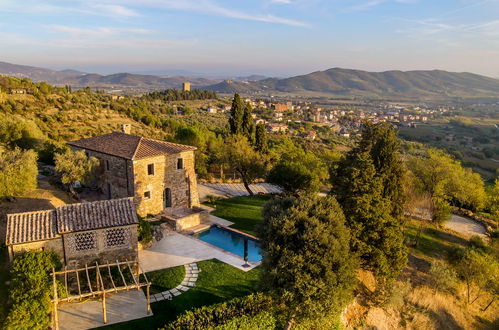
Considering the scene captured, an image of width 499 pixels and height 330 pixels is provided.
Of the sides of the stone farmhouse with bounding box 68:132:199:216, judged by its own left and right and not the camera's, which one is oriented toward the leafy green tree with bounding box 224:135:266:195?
left

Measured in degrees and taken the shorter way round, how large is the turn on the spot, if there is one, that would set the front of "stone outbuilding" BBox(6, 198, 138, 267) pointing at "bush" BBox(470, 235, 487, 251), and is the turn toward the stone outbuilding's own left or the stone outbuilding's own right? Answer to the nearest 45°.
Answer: approximately 90° to the stone outbuilding's own left

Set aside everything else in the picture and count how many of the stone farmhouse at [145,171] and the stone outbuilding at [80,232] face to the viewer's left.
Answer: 0

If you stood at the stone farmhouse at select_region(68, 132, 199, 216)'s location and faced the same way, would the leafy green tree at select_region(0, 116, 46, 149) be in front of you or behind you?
behind

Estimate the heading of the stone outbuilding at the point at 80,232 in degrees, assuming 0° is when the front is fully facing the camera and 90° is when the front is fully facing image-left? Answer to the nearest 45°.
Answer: approximately 0°

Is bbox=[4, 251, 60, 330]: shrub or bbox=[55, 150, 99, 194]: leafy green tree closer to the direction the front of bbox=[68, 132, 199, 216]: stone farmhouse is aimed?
the shrub

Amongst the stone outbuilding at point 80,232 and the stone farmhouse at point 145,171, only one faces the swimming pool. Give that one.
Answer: the stone farmhouse at point 145,171

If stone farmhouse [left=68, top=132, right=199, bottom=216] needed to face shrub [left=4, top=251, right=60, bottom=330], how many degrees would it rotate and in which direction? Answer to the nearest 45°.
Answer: approximately 45° to its right

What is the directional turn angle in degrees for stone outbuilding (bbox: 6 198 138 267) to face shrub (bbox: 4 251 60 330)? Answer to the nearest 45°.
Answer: approximately 45° to its right

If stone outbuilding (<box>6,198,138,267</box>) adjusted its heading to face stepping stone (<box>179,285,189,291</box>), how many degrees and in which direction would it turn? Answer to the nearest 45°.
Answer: approximately 45° to its left

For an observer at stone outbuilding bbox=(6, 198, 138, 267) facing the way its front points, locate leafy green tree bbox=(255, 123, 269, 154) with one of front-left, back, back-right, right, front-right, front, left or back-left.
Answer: back-left

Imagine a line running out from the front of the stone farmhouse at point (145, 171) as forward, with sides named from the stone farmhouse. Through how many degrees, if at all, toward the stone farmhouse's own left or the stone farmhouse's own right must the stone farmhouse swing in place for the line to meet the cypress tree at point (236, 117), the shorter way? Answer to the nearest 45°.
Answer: approximately 90° to the stone farmhouse's own left

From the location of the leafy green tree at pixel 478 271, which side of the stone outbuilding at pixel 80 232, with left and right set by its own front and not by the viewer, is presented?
left

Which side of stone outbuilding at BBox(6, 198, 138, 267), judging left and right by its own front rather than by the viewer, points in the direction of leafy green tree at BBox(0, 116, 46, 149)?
back

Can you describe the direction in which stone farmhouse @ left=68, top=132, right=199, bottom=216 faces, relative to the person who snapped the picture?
facing the viewer and to the right of the viewer
